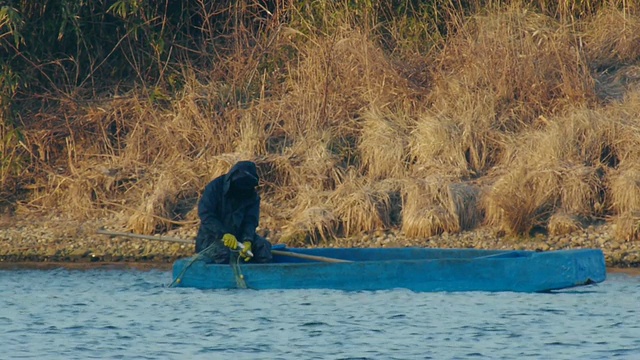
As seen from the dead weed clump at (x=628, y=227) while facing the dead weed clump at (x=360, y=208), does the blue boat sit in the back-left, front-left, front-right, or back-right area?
front-left

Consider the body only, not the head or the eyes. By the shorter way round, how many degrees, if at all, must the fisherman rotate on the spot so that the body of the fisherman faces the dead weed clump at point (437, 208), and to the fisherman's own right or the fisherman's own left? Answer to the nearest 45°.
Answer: approximately 90° to the fisherman's own left

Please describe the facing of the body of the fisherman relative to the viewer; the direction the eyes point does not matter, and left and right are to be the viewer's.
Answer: facing the viewer and to the right of the viewer

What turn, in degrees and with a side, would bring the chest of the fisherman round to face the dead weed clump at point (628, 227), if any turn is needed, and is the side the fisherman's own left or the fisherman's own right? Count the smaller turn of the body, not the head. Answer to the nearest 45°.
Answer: approximately 45° to the fisherman's own left

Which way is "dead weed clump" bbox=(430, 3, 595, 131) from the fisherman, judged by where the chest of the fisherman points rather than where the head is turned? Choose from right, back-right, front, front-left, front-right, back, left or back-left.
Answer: left

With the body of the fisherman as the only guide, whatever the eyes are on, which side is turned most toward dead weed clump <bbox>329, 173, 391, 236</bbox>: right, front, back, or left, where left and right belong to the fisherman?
left

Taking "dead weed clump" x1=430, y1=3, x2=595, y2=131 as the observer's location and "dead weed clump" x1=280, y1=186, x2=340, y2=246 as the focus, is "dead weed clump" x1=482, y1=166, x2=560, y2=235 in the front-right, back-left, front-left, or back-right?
front-left

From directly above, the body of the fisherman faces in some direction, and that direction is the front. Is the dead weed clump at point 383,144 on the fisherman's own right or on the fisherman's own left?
on the fisherman's own left

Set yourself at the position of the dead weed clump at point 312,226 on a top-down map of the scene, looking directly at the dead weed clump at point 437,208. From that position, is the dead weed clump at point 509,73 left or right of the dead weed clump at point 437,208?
left
